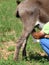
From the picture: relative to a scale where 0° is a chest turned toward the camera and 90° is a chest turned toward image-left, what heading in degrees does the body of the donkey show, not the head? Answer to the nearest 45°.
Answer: approximately 270°
